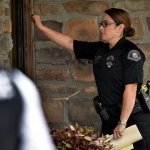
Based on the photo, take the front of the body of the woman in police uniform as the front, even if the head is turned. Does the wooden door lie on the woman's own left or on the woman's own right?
on the woman's own right

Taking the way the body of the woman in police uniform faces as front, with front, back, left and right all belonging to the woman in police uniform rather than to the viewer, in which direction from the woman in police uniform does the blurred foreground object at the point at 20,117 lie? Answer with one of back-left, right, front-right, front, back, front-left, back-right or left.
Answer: front-left

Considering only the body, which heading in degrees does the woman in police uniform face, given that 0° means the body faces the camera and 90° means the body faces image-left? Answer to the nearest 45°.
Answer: approximately 45°

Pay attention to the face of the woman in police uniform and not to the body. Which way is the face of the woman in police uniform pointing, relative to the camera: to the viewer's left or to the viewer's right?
to the viewer's left
